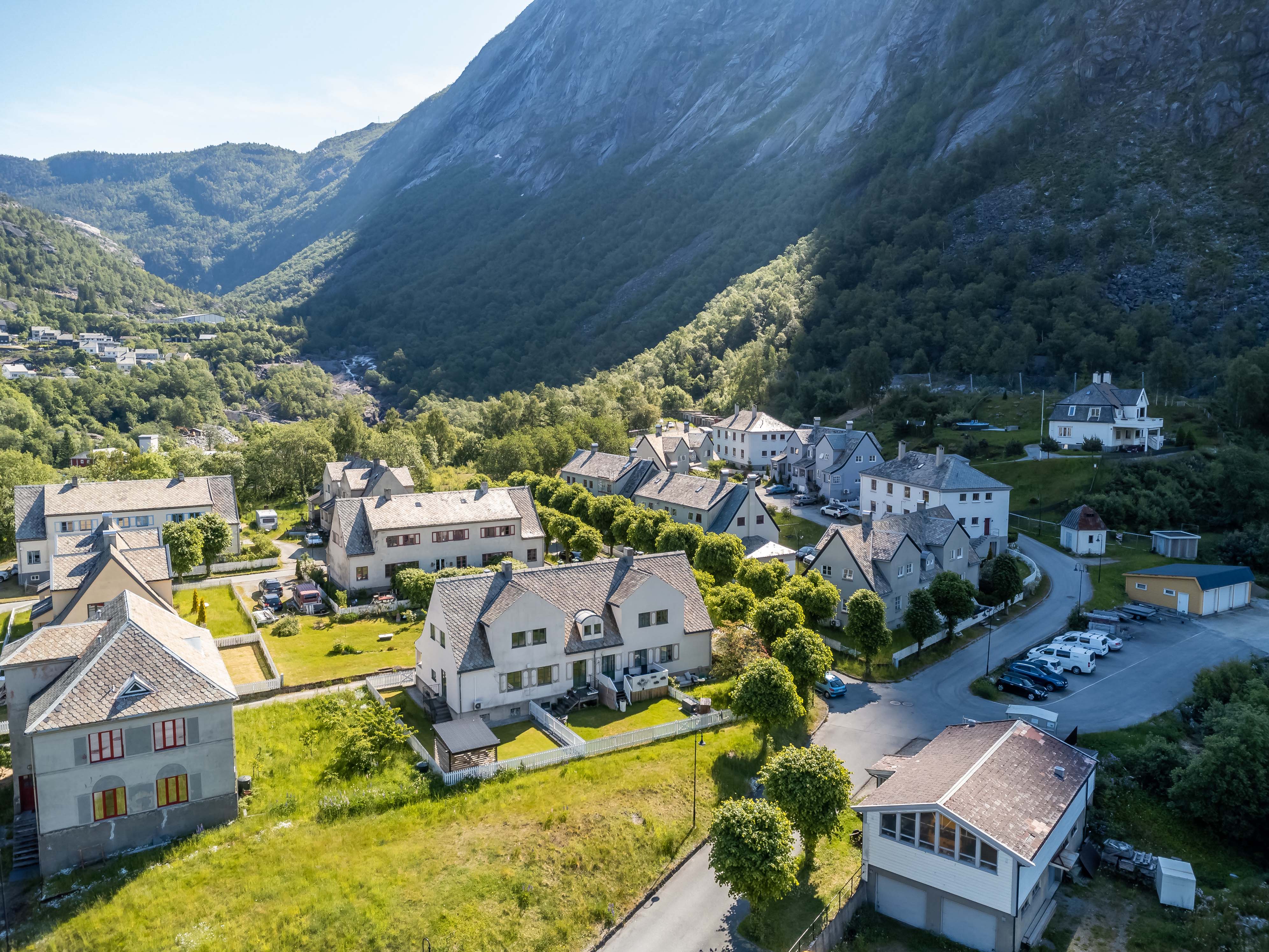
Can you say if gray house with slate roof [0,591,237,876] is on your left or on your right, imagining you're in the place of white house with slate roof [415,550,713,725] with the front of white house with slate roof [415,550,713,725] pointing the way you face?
on your right

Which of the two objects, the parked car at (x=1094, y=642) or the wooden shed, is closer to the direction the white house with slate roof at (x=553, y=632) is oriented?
the wooden shed

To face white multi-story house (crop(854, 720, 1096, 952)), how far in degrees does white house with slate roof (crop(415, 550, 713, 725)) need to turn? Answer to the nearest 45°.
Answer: approximately 45° to its left

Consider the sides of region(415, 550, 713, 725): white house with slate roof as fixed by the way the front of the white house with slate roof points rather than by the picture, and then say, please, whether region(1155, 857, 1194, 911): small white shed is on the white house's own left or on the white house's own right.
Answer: on the white house's own left

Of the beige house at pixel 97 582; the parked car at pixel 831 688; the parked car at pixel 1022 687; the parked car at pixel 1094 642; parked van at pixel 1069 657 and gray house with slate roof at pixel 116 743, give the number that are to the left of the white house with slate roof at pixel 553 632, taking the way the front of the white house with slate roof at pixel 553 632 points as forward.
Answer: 4

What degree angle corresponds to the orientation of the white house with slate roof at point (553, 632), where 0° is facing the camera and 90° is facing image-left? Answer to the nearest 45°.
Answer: approximately 0°

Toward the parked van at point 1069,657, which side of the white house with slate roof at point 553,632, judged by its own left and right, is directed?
left

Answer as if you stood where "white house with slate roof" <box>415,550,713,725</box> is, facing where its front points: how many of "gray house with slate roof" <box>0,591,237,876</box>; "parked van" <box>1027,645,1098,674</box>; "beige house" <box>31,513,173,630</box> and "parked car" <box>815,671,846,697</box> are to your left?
2

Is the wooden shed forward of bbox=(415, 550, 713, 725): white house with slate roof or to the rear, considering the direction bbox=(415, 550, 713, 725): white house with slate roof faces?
forward

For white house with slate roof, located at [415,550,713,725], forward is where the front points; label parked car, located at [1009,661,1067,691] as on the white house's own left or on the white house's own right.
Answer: on the white house's own left

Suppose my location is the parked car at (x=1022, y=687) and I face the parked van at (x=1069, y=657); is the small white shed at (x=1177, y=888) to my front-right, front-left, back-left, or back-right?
back-right

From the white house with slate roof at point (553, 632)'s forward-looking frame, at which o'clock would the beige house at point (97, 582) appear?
The beige house is roughly at 3 o'clock from the white house with slate roof.

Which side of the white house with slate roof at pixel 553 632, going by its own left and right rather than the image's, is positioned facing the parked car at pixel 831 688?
left

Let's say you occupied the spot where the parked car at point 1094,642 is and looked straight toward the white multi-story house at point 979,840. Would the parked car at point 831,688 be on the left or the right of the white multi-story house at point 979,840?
right
